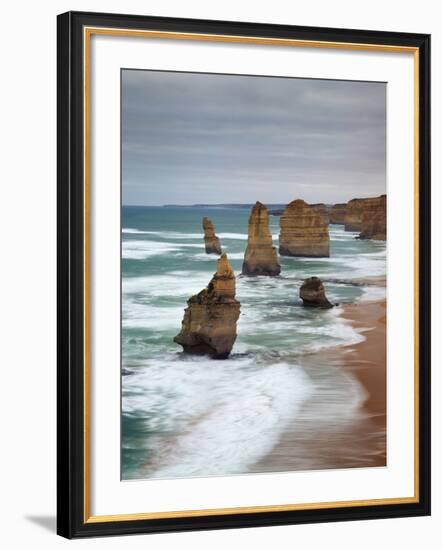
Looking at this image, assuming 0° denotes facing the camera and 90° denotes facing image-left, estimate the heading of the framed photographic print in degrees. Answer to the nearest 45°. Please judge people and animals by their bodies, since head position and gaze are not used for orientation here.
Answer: approximately 315°
